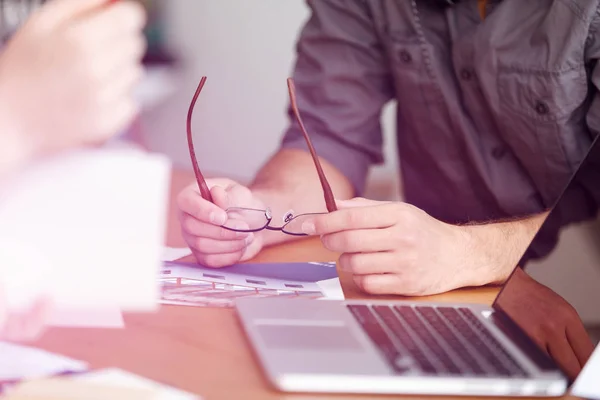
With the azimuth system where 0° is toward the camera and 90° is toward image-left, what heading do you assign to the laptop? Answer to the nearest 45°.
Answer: approximately 90°
